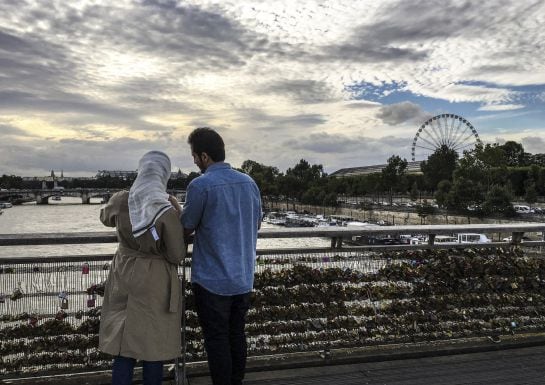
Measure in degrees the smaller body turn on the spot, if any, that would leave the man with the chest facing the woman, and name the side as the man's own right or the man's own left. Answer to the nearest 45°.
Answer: approximately 45° to the man's own left

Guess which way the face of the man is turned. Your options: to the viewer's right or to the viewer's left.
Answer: to the viewer's left

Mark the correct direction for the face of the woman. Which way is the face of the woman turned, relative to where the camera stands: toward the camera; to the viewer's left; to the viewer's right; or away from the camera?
away from the camera

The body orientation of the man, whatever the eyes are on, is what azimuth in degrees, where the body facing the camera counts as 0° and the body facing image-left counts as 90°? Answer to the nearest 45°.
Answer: approximately 135°

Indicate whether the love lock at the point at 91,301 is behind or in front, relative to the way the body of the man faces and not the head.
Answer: in front
